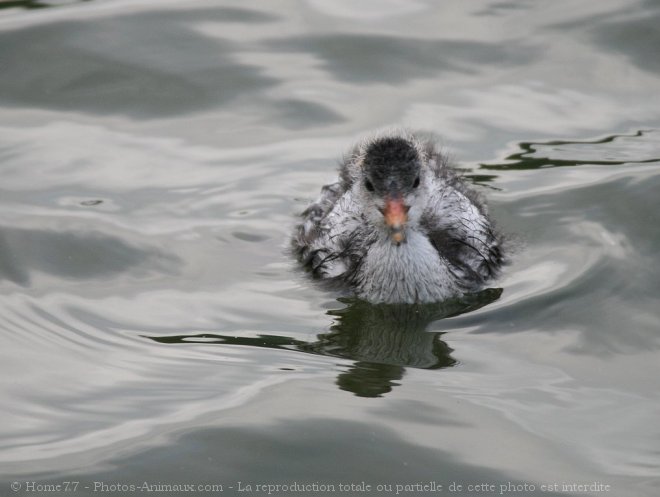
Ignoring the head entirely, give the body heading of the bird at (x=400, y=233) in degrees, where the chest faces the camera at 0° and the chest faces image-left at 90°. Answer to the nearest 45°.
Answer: approximately 0°
